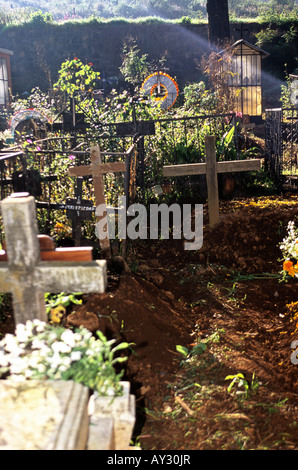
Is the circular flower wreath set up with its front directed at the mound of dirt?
yes

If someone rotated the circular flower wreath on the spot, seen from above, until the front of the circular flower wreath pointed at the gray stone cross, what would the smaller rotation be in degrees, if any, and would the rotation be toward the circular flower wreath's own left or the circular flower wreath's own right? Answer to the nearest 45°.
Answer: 0° — it already faces it

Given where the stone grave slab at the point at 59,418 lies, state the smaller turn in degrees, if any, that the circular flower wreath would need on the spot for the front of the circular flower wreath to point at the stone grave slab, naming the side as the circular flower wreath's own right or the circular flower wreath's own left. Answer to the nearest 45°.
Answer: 0° — it already faces it

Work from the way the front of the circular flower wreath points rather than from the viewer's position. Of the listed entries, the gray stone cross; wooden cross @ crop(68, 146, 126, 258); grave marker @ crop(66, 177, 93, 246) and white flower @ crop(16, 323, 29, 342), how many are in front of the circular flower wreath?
4

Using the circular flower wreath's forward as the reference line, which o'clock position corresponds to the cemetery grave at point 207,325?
The cemetery grave is roughly at 12 o'clock from the circular flower wreath.

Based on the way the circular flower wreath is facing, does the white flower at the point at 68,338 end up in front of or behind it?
in front

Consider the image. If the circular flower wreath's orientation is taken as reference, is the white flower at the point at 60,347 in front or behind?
in front

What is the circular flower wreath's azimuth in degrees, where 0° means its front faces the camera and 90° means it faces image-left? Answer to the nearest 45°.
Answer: approximately 0°

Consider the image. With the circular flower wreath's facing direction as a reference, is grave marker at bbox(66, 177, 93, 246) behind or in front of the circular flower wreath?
in front

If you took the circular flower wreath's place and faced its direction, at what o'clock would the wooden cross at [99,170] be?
The wooden cross is roughly at 12 o'clock from the circular flower wreath.
